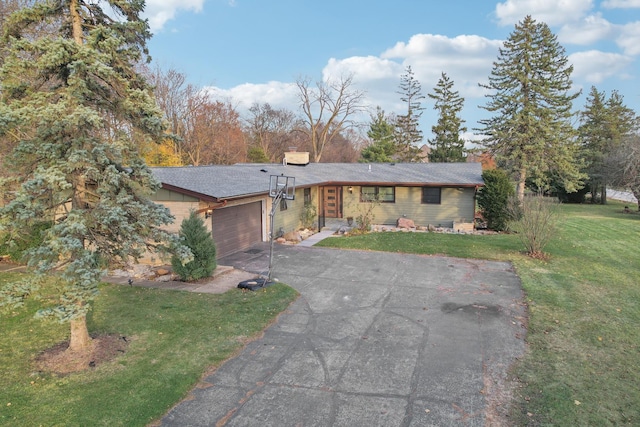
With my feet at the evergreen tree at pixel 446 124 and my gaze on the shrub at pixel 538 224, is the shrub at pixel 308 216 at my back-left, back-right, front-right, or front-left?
front-right

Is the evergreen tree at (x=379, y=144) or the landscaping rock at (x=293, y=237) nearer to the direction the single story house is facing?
the landscaping rock

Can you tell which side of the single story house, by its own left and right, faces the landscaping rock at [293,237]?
front

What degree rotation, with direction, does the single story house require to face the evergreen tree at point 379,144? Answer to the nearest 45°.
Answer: approximately 180°

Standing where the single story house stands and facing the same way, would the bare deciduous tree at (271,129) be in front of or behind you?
behind

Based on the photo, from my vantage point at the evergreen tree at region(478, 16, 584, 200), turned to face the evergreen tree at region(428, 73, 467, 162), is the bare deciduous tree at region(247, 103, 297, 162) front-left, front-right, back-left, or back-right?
front-left

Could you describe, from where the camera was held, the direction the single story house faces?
facing the viewer

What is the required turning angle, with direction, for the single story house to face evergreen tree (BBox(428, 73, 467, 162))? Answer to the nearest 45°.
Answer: approximately 135° to its left

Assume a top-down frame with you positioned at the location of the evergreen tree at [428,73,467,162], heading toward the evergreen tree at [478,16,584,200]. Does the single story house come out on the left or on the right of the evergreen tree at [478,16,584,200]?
right

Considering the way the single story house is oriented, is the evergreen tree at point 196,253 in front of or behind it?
in front

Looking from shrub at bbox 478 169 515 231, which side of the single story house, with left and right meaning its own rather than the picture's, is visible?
left
